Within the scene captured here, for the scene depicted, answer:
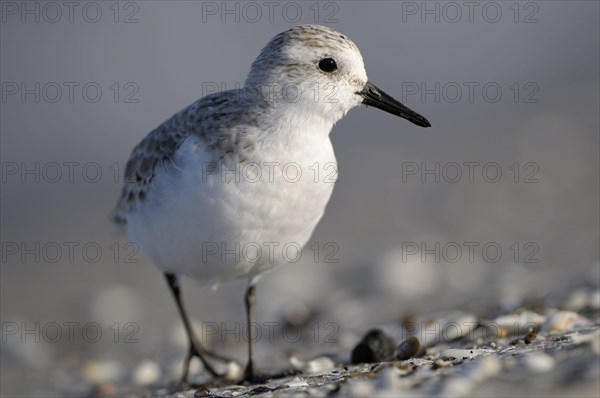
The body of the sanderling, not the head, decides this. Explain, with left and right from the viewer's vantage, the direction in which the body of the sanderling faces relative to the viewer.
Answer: facing the viewer and to the right of the viewer

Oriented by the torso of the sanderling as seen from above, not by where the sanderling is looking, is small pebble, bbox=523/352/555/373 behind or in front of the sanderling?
in front

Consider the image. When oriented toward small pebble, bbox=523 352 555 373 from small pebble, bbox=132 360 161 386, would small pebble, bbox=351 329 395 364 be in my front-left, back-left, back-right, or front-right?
front-left

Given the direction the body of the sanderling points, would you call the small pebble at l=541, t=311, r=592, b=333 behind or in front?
in front

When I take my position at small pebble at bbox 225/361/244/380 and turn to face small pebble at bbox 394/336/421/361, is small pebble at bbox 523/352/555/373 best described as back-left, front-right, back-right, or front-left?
front-right
